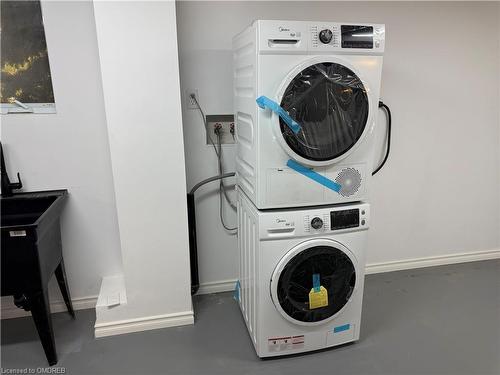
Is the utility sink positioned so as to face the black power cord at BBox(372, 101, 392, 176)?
no

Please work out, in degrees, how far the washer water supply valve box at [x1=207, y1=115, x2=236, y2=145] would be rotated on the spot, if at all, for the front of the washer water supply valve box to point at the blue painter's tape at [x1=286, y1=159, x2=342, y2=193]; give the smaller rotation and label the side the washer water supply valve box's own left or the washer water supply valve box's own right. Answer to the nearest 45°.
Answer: approximately 45° to the washer water supply valve box's own left

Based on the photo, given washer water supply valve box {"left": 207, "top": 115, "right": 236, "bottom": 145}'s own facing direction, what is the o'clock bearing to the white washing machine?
The white washing machine is roughly at 11 o'clock from the washer water supply valve box.

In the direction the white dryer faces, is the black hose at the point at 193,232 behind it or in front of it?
behind

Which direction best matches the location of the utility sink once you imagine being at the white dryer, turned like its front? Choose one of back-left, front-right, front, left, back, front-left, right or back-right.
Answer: back-right

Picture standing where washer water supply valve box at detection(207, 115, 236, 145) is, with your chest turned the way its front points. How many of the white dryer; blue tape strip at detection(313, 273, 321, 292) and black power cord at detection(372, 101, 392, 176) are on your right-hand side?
0

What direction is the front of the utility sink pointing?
toward the camera

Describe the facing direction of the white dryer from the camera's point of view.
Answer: facing the viewer and to the right of the viewer

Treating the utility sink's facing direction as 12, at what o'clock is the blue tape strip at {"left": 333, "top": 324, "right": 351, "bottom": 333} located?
The blue tape strip is roughly at 10 o'clock from the utility sink.

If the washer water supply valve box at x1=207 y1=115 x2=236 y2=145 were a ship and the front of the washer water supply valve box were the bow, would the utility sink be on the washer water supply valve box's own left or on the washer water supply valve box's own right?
on the washer water supply valve box's own right

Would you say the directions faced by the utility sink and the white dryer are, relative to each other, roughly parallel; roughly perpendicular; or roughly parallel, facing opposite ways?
roughly parallel

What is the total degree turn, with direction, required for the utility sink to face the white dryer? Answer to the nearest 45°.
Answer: approximately 45° to its left

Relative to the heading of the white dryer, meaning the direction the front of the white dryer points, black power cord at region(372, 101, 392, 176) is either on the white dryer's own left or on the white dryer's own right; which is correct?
on the white dryer's own left
